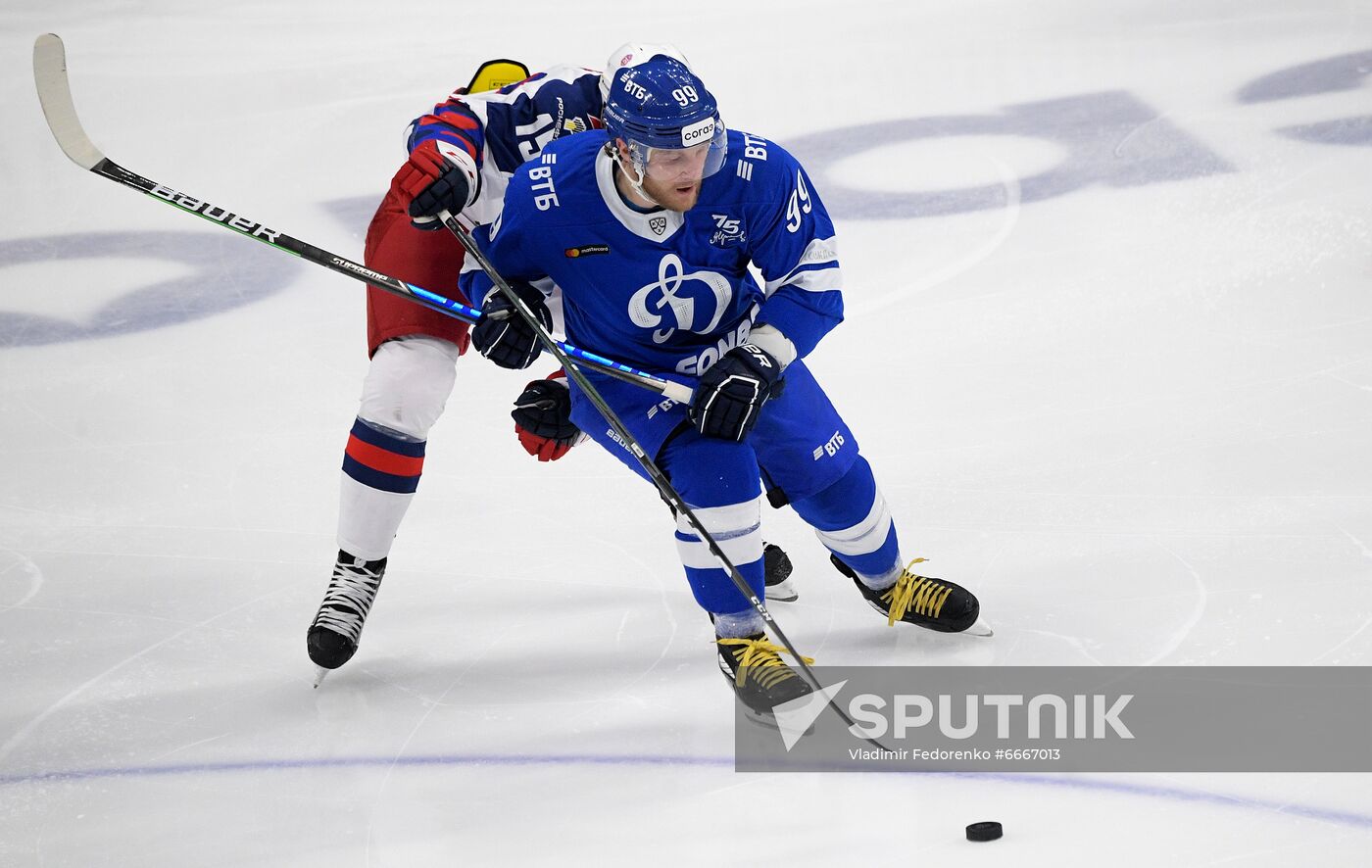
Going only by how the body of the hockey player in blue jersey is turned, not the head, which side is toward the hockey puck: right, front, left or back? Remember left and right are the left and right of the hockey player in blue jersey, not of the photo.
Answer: front

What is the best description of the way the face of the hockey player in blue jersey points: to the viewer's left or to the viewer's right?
to the viewer's right

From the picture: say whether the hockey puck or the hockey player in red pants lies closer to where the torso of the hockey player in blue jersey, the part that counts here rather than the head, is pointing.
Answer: the hockey puck

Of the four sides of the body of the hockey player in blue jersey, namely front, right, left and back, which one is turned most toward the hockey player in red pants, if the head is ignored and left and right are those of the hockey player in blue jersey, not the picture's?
back

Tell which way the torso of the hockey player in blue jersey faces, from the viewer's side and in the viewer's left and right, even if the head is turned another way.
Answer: facing the viewer and to the right of the viewer
